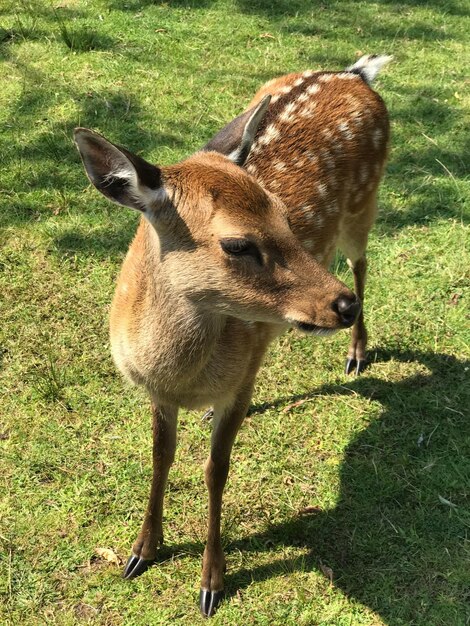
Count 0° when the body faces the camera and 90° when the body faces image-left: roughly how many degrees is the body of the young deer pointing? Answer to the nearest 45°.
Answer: approximately 45°
